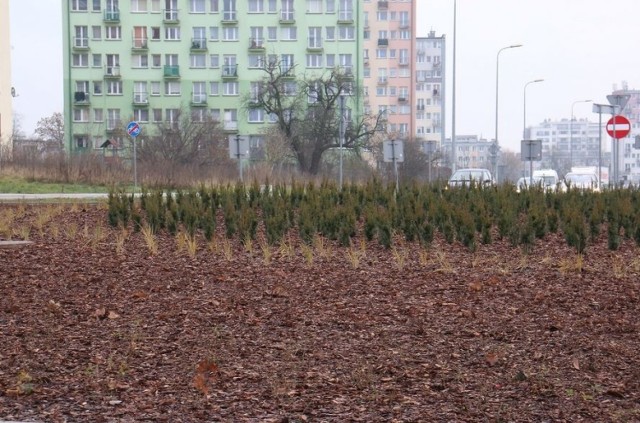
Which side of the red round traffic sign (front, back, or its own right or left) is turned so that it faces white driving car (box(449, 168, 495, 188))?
right

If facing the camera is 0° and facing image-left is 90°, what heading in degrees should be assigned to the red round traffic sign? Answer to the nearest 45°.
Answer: approximately 0°
